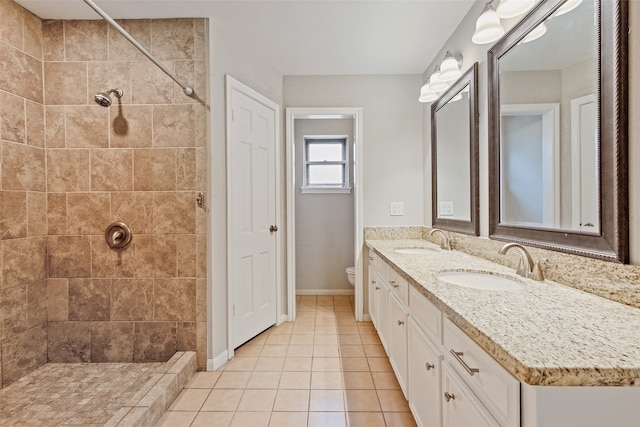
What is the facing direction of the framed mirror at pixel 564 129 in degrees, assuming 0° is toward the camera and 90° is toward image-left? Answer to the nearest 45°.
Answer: approximately 45°

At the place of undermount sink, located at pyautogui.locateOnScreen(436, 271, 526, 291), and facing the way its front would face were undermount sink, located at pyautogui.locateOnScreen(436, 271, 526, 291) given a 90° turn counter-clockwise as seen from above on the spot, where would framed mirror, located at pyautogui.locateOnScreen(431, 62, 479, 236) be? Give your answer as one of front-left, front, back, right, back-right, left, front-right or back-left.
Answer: back-left

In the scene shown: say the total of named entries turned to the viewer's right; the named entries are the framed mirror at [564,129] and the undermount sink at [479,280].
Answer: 0

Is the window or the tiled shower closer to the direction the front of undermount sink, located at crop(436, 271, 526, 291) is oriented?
the tiled shower

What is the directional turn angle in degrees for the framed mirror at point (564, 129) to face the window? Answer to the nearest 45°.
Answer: approximately 90° to its right

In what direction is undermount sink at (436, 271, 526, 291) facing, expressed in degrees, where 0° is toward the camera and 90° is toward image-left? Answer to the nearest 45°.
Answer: approximately 45°

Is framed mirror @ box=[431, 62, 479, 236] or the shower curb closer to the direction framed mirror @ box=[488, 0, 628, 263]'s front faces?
the shower curb

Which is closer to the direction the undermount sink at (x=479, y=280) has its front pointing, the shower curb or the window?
the shower curb

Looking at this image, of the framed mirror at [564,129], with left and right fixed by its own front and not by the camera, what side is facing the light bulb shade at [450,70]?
right
